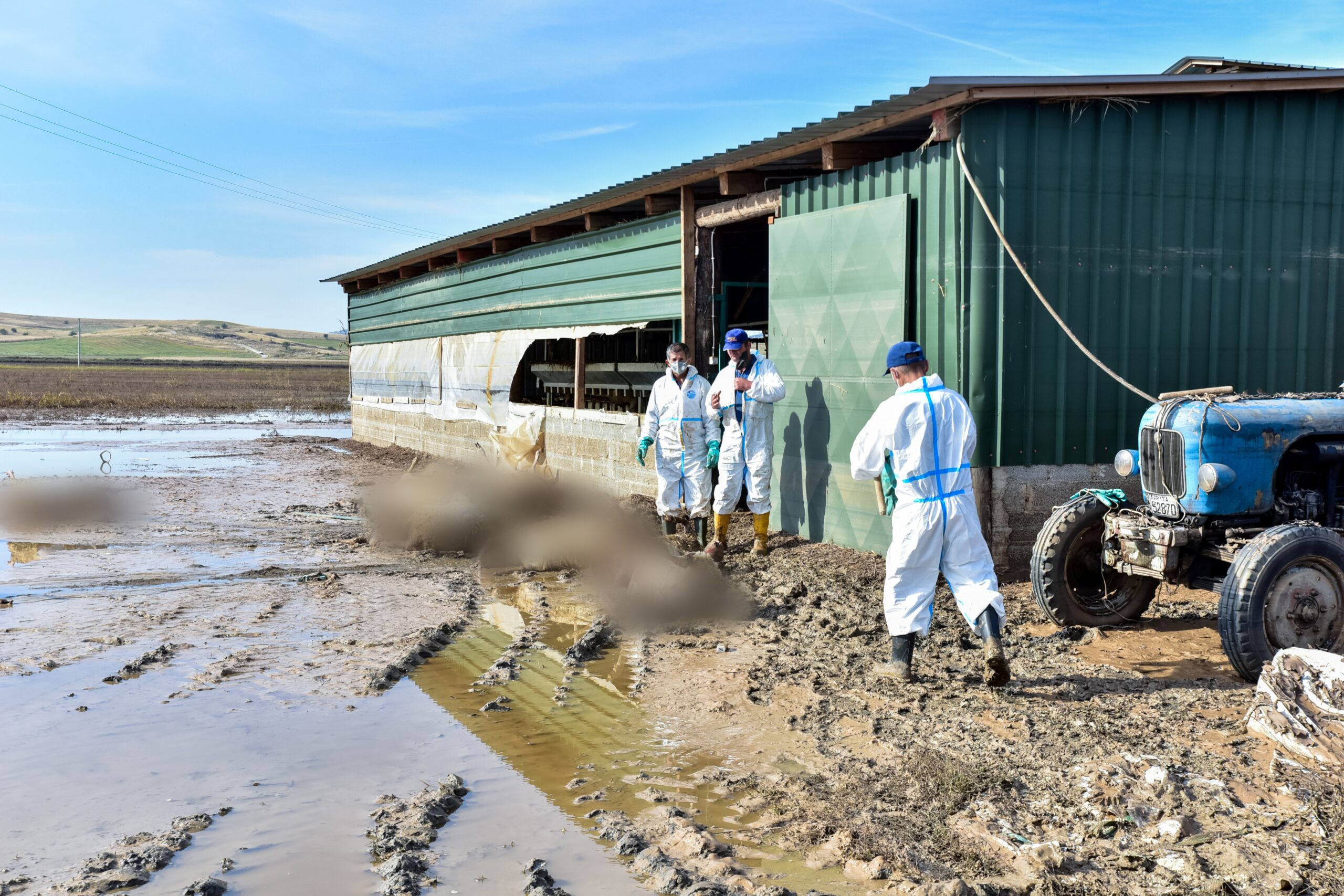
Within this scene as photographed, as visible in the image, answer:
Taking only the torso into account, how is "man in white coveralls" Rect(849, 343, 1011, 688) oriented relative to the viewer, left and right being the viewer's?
facing away from the viewer and to the left of the viewer

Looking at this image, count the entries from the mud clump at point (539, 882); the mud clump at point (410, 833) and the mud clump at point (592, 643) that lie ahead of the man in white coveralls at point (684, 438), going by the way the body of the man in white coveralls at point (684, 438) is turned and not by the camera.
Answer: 3

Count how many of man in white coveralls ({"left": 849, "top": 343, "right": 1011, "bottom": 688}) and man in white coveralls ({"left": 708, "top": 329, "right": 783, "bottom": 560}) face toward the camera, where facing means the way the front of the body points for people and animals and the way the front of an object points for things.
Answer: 1

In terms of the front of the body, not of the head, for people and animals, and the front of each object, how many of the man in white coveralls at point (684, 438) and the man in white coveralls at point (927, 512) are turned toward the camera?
1

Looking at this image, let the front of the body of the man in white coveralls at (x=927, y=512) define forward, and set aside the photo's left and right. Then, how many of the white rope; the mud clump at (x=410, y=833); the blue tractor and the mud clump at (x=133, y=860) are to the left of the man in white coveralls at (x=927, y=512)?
2

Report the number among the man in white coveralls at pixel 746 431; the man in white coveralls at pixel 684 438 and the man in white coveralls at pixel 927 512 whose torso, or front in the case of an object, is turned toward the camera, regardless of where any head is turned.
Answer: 2

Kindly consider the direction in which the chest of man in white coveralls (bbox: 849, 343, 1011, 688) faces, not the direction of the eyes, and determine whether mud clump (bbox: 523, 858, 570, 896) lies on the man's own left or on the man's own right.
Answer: on the man's own left

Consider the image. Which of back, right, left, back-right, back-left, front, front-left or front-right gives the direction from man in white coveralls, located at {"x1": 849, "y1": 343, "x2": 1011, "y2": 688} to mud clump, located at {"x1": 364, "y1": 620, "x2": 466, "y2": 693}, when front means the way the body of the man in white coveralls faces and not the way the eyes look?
front-left

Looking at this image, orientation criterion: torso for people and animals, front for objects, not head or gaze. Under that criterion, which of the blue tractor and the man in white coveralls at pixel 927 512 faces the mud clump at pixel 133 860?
the blue tractor

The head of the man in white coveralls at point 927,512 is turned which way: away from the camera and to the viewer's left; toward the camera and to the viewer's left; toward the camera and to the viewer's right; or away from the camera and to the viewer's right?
away from the camera and to the viewer's left

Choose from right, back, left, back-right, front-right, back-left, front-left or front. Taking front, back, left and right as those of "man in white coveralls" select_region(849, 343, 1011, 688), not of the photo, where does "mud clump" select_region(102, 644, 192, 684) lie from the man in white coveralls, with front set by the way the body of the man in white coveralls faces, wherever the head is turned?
front-left

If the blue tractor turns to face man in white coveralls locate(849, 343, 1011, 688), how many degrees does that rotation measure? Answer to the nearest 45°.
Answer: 0° — it already faces them

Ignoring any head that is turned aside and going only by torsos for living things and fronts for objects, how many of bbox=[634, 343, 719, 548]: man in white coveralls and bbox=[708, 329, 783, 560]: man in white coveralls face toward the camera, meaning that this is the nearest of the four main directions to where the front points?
2

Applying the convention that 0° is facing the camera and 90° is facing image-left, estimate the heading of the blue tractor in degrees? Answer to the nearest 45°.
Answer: approximately 45°
